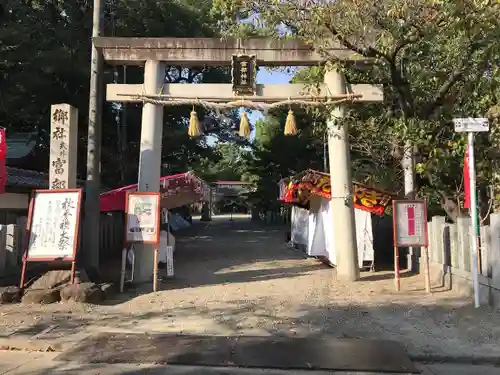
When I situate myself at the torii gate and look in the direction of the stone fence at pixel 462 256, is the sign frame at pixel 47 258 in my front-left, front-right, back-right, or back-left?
back-right

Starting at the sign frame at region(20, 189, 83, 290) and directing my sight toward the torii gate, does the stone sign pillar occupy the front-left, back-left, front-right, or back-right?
front-left

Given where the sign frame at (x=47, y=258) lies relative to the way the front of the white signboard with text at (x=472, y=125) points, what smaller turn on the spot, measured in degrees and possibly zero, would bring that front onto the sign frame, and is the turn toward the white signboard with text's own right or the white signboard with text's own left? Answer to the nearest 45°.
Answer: approximately 90° to the white signboard with text's own right

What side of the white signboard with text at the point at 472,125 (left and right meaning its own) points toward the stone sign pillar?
right

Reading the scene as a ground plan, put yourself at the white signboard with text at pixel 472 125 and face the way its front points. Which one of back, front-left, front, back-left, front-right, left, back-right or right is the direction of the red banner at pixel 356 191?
back-right

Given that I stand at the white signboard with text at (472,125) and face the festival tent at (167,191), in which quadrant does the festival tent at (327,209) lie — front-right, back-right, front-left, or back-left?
front-right

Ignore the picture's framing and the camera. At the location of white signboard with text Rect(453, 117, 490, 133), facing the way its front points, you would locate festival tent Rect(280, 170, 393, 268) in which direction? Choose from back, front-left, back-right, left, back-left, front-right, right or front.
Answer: back-right

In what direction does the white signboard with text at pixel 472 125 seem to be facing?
toward the camera

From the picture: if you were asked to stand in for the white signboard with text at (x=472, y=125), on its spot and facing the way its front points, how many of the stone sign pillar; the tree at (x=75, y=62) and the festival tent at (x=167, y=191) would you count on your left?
0

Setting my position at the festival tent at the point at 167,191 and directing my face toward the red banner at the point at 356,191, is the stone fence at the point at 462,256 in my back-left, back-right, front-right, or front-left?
front-right

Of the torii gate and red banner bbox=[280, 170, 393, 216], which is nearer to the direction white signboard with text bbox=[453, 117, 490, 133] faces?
the torii gate

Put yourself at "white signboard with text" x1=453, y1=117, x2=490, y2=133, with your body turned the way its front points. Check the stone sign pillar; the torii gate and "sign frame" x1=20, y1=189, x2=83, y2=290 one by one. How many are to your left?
0

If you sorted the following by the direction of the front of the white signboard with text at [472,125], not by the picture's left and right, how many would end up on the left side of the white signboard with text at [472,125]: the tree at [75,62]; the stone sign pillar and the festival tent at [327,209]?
0

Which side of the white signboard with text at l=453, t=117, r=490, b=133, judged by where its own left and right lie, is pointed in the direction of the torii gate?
right
